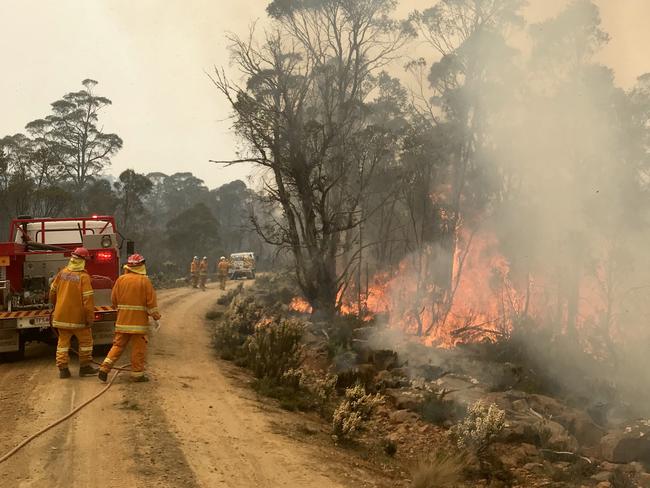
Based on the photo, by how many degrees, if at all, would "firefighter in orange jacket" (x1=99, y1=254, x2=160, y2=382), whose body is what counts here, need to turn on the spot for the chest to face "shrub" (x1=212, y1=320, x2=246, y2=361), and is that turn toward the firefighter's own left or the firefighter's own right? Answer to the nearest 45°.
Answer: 0° — they already face it

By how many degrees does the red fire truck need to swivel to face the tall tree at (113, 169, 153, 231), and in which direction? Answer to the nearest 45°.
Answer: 0° — it already faces it

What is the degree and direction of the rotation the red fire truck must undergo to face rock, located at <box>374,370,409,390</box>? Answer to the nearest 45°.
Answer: approximately 135° to its right

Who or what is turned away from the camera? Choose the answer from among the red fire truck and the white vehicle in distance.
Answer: the red fire truck

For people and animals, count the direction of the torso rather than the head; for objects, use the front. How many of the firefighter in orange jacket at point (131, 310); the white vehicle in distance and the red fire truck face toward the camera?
1

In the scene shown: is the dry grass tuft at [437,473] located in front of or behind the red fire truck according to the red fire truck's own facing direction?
behind

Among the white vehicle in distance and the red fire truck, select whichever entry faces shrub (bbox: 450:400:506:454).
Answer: the white vehicle in distance

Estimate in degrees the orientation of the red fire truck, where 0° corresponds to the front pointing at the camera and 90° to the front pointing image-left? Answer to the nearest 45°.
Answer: approximately 180°
